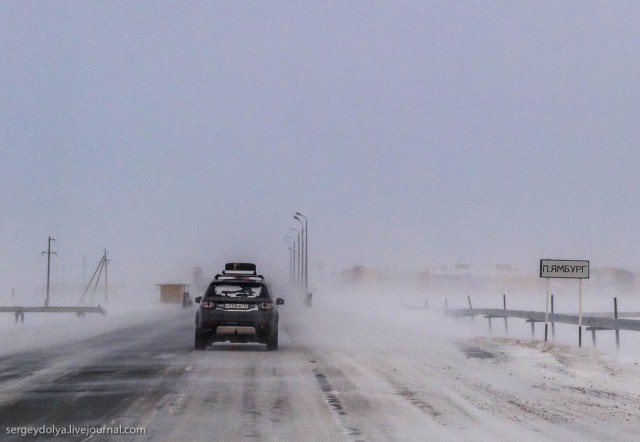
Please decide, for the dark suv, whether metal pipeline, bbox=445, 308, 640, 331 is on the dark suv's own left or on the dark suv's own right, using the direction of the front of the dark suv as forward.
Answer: on the dark suv's own right

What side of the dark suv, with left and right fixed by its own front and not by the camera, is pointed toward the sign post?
right

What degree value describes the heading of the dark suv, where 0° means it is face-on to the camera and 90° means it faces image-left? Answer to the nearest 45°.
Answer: approximately 180°
